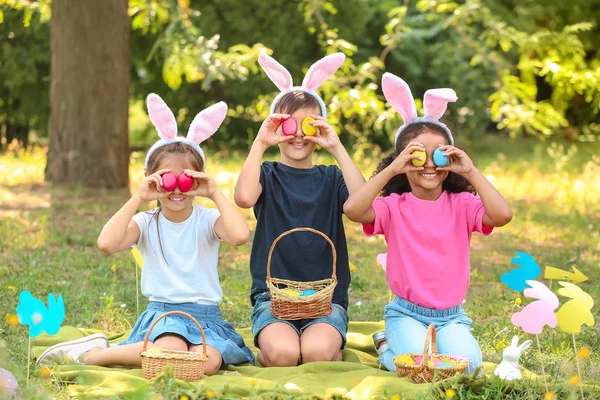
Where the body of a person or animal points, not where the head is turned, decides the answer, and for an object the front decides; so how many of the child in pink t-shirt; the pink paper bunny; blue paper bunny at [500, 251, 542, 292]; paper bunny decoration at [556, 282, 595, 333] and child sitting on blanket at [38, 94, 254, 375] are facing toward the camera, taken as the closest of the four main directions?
2

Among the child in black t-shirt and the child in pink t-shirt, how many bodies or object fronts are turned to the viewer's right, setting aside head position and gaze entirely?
0

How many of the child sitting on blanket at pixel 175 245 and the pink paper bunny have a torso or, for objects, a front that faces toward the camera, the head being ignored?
1

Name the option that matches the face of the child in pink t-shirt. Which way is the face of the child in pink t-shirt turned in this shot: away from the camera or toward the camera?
toward the camera

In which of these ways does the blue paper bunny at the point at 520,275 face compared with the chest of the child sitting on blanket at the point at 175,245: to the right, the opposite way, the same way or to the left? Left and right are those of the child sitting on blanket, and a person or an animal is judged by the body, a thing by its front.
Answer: to the left

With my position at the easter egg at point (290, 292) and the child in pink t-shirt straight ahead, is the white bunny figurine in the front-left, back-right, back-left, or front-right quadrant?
front-right

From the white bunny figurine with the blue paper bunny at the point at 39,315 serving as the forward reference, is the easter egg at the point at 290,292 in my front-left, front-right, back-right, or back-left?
front-right

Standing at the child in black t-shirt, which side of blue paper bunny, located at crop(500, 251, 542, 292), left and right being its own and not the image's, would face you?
back

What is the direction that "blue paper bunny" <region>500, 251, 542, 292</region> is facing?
to the viewer's right

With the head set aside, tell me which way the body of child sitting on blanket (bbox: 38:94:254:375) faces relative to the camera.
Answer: toward the camera

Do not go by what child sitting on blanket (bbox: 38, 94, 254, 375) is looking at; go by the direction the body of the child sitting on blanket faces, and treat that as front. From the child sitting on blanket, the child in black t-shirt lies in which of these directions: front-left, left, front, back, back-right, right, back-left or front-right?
left
